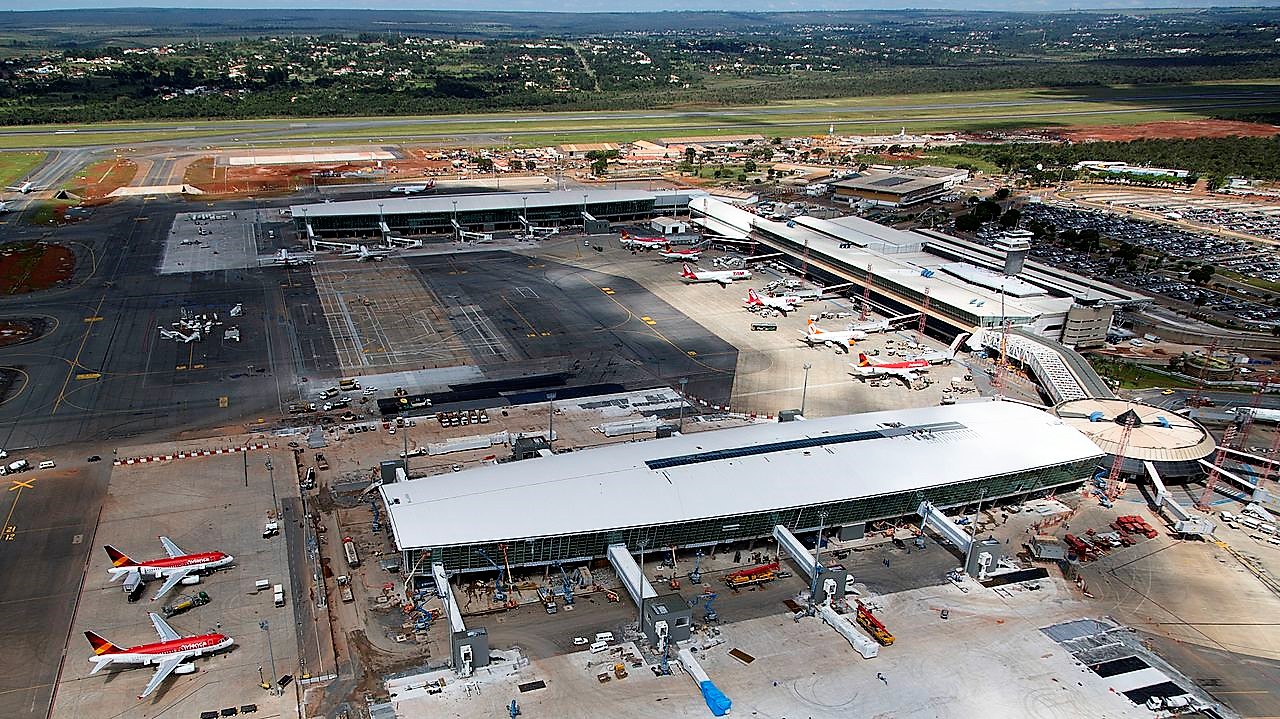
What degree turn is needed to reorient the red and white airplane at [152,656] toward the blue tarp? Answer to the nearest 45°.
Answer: approximately 45° to its right

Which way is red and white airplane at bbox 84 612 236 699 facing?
to the viewer's right
